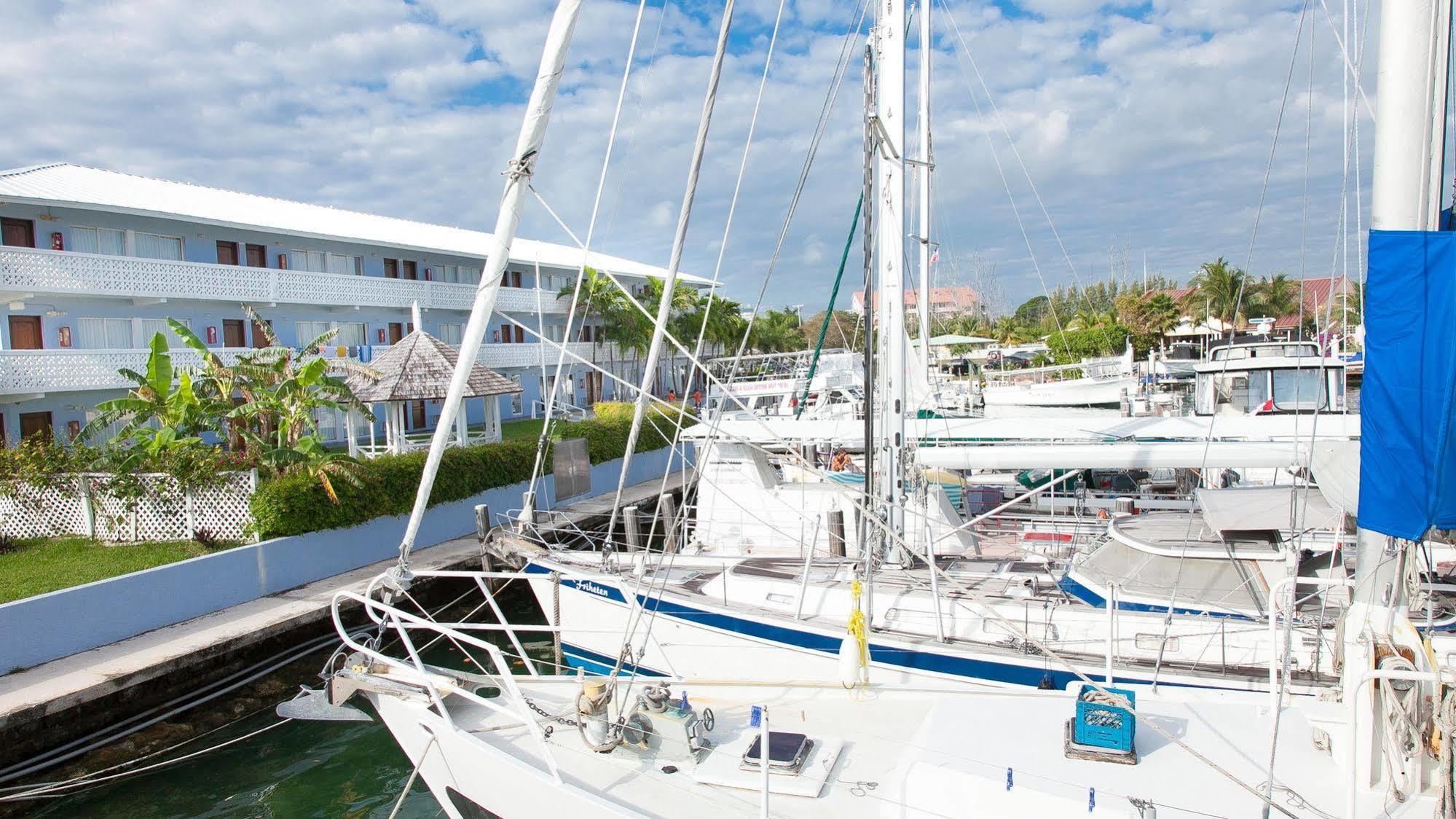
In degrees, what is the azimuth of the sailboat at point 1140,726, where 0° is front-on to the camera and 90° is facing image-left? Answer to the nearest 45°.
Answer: approximately 90°

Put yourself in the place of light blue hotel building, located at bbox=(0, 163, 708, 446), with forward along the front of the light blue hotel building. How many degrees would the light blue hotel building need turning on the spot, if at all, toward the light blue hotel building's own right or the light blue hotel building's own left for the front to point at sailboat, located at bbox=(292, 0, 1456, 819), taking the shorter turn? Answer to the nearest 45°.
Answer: approximately 45° to the light blue hotel building's own right

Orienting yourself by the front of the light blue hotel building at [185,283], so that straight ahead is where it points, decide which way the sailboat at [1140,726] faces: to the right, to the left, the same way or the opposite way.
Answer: the opposite way

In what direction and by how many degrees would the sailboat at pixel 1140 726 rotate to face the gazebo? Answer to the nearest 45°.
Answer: approximately 45° to its right

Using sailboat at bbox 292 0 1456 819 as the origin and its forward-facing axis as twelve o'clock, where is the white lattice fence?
The white lattice fence is roughly at 1 o'clock from the sailboat.

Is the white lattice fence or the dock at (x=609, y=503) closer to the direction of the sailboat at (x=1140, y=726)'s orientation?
the white lattice fence

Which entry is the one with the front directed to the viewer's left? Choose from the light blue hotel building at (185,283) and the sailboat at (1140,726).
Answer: the sailboat

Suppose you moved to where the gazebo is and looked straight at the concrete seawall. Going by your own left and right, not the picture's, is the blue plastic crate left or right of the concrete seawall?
left

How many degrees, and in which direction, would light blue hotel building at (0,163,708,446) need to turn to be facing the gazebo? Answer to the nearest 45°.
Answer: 0° — it already faces it

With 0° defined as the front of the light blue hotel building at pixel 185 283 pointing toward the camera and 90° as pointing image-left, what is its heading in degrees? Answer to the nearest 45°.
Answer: approximately 315°

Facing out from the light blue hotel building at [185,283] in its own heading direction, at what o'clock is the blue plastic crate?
The blue plastic crate is roughly at 1 o'clock from the light blue hotel building.
